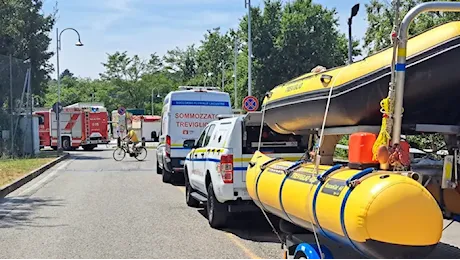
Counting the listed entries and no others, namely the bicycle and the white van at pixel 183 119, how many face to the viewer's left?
1

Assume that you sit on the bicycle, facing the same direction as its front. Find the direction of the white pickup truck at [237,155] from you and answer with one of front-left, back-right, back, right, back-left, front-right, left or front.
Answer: left

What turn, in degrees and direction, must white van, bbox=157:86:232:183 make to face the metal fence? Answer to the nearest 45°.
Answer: approximately 45° to its left

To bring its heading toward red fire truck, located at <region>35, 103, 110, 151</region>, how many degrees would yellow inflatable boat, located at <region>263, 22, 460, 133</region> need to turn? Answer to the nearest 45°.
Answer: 0° — it already faces it

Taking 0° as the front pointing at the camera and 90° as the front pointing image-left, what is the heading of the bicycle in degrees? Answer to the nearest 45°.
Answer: approximately 90°

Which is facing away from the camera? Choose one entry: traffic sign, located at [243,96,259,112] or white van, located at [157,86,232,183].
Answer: the white van

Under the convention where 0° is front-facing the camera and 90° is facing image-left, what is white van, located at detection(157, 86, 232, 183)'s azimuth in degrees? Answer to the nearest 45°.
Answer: approximately 180°

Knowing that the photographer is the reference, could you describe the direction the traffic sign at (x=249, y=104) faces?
facing the viewer

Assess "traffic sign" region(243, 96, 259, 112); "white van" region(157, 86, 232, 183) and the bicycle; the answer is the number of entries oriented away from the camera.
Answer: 1

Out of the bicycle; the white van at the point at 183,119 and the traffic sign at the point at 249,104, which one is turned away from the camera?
the white van

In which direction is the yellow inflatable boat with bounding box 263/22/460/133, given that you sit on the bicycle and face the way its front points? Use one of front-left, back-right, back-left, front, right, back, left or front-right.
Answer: left
